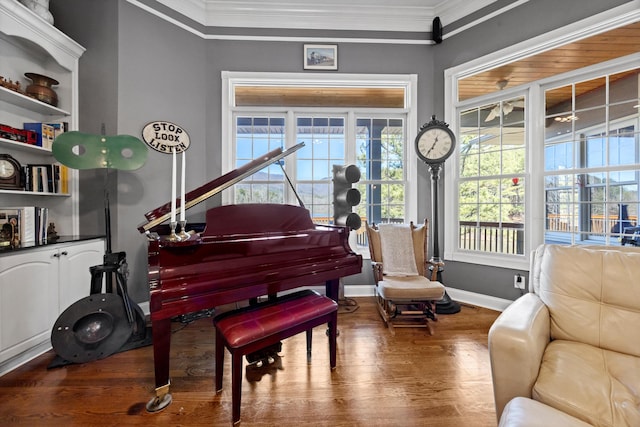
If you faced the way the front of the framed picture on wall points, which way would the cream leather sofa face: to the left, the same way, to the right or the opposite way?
to the right

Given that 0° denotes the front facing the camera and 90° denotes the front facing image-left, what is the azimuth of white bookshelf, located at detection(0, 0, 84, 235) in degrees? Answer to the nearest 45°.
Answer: approximately 315°

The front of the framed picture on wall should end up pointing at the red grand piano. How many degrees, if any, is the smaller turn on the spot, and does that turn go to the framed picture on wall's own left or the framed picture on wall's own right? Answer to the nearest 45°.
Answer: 0° — it already faces it

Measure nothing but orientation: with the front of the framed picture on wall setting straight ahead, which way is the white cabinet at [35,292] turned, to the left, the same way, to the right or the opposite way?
to the left

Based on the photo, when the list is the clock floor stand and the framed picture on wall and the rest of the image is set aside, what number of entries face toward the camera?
2

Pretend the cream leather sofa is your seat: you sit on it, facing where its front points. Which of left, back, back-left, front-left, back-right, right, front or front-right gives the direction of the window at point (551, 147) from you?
back-right

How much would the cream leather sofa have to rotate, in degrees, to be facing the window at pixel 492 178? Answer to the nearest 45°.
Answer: approximately 135° to its right
